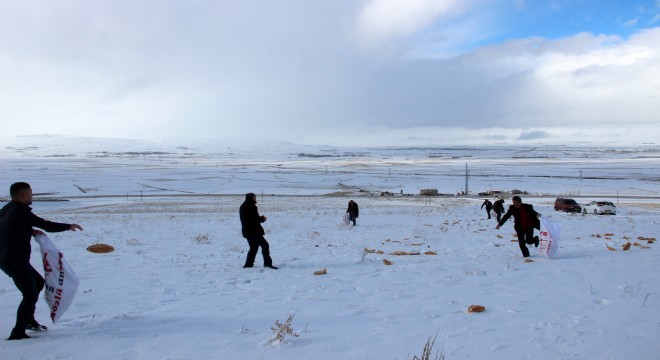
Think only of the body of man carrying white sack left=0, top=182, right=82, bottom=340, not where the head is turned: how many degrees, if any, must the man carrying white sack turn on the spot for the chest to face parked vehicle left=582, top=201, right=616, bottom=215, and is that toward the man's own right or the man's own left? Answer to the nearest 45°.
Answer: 0° — they already face it

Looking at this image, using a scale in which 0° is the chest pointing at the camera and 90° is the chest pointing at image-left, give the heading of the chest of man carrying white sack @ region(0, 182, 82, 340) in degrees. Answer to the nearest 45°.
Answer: approximately 270°

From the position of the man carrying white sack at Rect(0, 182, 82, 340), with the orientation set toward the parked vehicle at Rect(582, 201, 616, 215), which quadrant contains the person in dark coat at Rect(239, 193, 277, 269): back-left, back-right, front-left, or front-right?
front-left

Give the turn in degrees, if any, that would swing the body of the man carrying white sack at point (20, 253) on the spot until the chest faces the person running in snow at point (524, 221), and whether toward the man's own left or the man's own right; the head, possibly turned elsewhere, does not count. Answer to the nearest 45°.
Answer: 0° — they already face them

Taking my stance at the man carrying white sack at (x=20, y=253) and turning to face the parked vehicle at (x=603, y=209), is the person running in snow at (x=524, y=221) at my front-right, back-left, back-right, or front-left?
front-right

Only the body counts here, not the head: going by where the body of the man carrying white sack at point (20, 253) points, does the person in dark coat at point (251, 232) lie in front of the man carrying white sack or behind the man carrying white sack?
in front

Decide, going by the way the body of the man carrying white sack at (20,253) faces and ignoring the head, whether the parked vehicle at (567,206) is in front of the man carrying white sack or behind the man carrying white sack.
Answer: in front

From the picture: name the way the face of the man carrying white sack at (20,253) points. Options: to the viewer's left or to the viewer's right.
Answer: to the viewer's right
